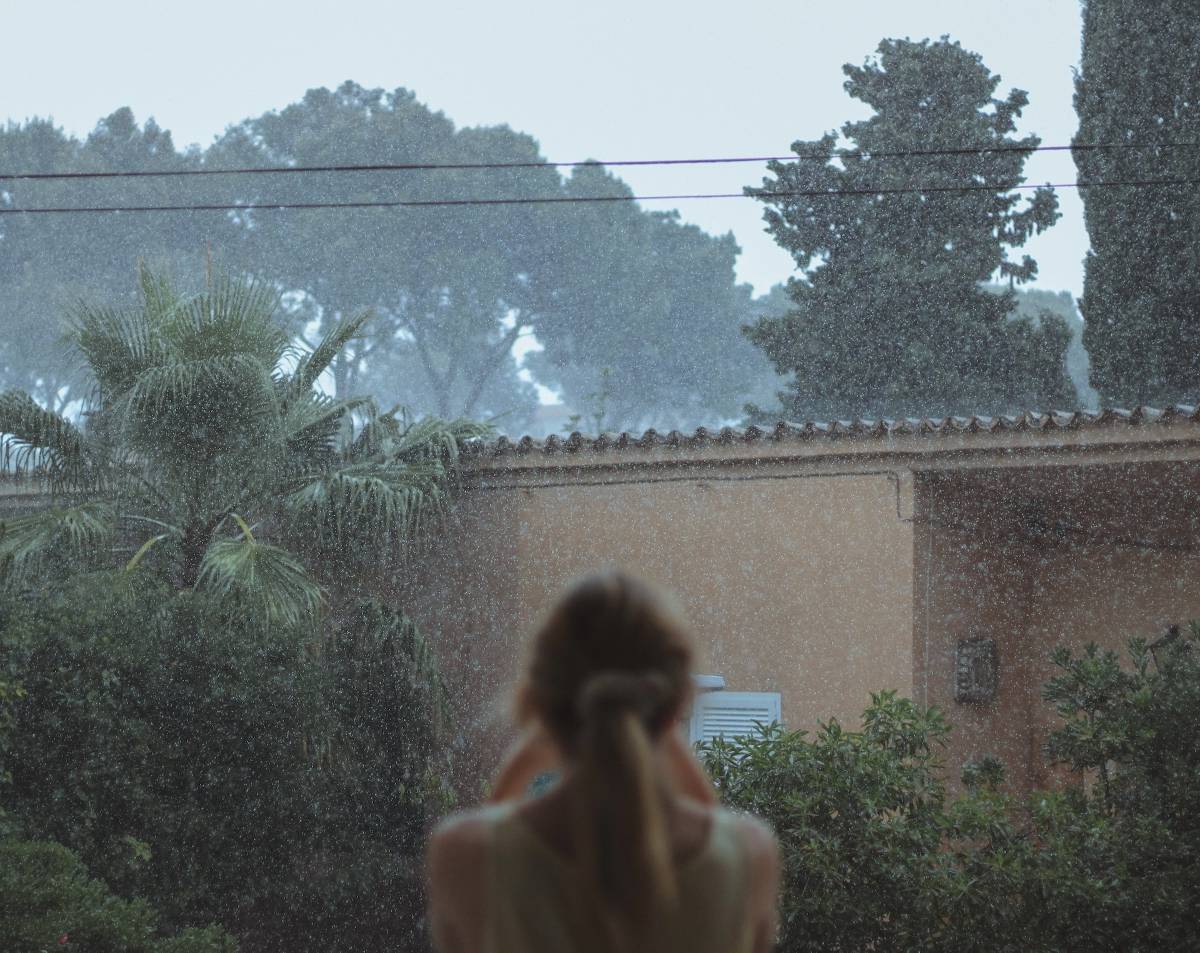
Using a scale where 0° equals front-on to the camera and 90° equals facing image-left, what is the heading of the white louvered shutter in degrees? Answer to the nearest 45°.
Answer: approximately 0°

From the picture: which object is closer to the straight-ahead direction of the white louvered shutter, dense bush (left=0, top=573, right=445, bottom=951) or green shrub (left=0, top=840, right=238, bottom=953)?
the green shrub

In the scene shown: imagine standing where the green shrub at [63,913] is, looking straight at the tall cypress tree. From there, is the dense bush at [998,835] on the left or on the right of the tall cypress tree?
right

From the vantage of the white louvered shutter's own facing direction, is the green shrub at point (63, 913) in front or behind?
in front

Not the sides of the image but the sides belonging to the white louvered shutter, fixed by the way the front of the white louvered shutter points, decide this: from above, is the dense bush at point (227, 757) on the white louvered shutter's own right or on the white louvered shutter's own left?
on the white louvered shutter's own right

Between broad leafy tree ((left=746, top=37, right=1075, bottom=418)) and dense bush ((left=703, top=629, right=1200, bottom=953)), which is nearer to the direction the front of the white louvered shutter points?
the dense bush

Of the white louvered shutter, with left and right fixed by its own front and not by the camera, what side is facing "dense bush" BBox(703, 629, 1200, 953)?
front

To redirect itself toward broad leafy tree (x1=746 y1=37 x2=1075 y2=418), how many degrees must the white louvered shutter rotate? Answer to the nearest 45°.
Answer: approximately 180°

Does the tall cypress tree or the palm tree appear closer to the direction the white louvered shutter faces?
the palm tree
